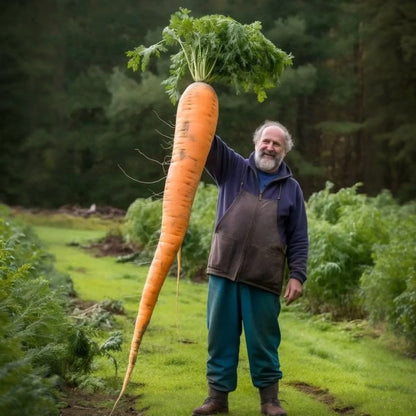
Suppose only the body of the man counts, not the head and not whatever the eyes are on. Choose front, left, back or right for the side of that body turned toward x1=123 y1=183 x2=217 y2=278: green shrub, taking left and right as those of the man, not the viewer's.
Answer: back

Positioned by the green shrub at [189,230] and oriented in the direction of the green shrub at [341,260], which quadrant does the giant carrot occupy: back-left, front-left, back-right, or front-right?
front-right

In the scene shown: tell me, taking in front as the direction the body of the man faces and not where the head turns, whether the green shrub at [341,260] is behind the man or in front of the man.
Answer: behind

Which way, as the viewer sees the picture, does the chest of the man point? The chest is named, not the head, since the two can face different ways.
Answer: toward the camera
